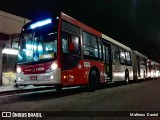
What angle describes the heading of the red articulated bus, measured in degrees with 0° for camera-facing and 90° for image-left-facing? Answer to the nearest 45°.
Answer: approximately 45°

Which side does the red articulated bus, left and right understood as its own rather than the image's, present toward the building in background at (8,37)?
right
